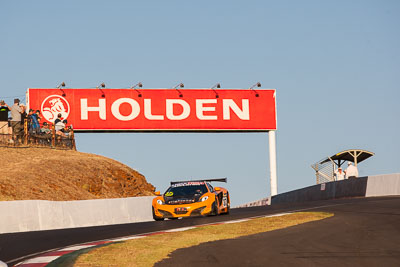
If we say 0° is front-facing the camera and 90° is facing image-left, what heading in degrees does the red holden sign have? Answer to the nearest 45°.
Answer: approximately 0°

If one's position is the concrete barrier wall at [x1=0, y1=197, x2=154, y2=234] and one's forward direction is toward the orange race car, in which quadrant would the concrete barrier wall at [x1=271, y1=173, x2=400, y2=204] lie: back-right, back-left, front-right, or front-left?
front-left

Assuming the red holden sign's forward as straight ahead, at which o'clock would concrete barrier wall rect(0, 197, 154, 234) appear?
The concrete barrier wall is roughly at 12 o'clock from the red holden sign.

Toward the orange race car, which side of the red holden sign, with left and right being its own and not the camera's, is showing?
front
